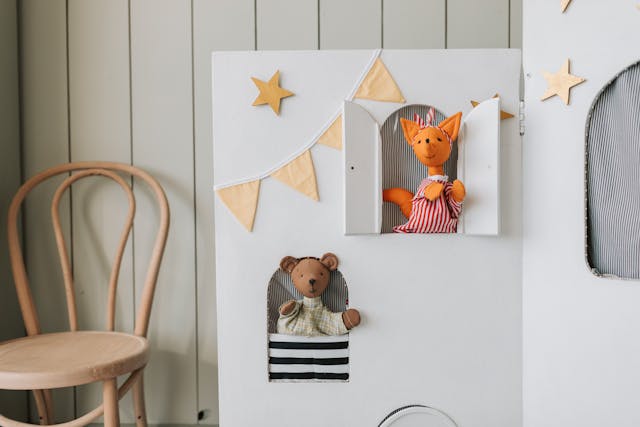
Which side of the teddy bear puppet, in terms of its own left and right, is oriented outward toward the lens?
front

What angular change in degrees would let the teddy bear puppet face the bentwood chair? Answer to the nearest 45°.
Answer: approximately 90° to its right
